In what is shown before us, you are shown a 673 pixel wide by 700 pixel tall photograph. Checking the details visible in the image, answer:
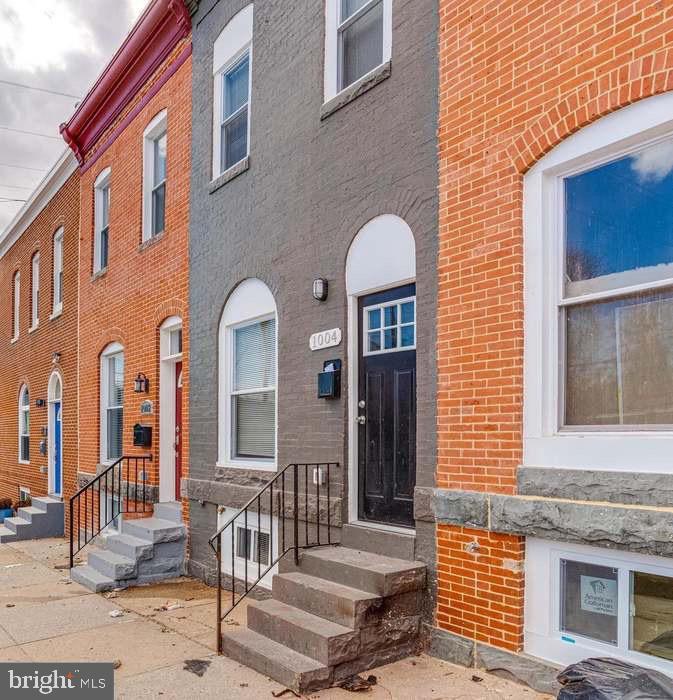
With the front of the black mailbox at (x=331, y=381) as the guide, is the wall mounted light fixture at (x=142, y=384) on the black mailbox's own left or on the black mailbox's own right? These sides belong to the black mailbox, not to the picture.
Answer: on the black mailbox's own right

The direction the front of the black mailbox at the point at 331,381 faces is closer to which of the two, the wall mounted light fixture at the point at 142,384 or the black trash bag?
the black trash bag

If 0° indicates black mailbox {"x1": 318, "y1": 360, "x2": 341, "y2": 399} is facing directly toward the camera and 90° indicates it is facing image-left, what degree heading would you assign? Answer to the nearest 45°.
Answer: approximately 45°

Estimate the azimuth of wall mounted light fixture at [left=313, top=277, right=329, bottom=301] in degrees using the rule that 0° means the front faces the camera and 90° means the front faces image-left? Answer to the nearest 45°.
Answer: approximately 45°

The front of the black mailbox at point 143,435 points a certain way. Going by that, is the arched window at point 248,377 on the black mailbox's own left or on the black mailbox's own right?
on the black mailbox's own left
